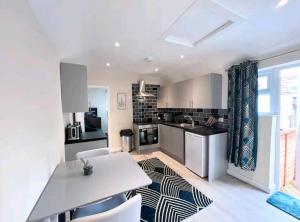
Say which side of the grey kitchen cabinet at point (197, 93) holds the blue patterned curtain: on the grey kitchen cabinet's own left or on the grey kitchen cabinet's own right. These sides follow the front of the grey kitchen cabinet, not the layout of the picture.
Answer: on the grey kitchen cabinet's own left

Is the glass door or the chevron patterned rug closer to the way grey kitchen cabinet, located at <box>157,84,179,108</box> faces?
the chevron patterned rug

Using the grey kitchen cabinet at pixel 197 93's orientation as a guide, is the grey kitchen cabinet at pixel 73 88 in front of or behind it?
in front

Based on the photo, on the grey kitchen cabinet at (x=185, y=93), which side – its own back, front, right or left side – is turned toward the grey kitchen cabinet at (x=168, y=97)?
right

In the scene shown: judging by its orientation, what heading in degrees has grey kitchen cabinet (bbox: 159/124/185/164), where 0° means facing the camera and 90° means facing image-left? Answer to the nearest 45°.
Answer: approximately 45°

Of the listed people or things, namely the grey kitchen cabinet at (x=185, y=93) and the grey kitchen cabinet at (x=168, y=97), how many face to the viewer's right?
0

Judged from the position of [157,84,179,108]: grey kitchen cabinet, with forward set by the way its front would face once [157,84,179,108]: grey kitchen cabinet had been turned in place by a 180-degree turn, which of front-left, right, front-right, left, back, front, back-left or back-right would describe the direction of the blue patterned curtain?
right

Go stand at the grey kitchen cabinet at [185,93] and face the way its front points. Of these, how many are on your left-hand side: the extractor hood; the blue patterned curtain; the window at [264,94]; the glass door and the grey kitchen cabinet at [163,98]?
3

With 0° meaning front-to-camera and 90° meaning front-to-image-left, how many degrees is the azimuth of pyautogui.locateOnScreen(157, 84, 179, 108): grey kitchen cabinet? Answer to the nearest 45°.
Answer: approximately 45°

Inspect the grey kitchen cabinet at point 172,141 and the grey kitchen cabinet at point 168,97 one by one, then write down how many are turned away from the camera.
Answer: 0

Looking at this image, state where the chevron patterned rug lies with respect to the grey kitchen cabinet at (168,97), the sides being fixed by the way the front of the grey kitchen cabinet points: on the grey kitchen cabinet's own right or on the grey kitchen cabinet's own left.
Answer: on the grey kitchen cabinet's own left
